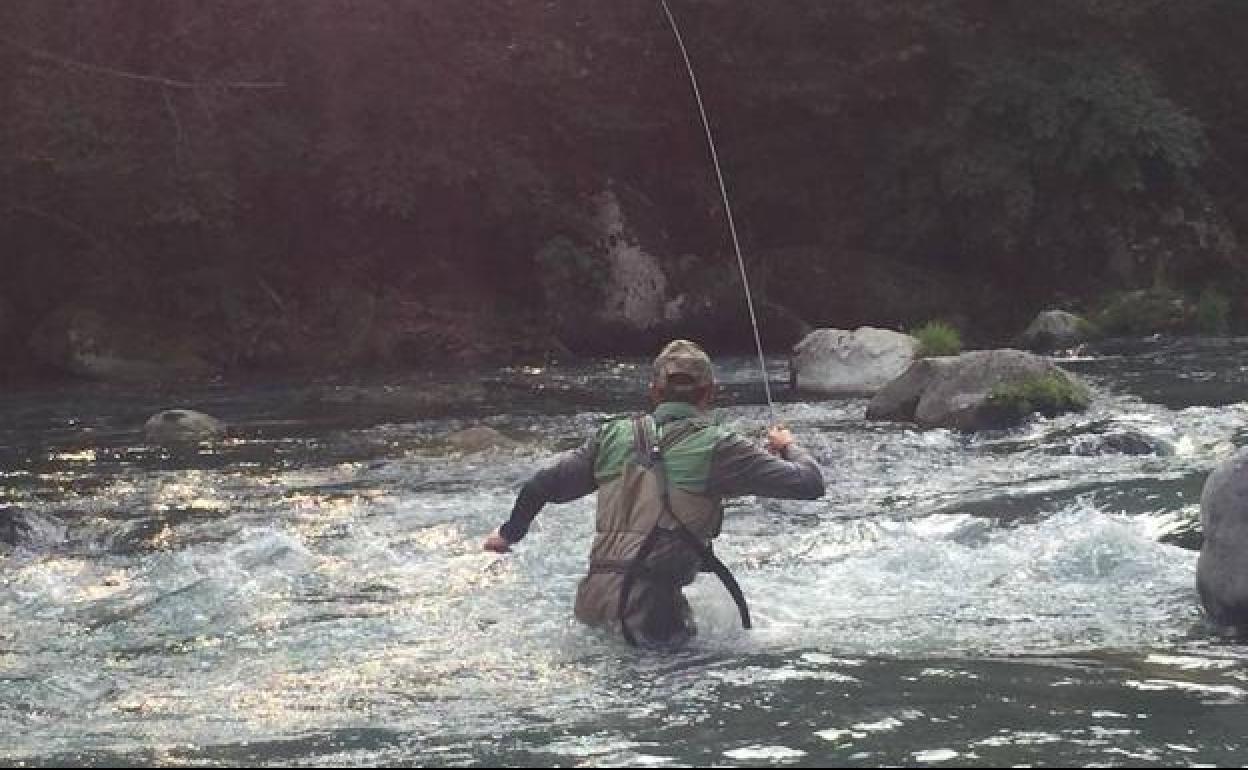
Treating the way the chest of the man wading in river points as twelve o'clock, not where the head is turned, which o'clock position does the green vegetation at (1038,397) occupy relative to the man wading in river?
The green vegetation is roughly at 1 o'clock from the man wading in river.

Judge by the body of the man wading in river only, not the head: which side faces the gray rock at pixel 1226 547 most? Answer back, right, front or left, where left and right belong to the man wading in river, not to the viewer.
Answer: right

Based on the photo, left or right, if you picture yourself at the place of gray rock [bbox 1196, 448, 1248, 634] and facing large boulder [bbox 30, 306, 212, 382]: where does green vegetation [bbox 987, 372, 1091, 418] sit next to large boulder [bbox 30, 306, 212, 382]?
right

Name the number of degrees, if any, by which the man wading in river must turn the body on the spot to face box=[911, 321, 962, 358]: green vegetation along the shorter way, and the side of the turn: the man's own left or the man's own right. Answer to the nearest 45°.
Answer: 0° — they already face it

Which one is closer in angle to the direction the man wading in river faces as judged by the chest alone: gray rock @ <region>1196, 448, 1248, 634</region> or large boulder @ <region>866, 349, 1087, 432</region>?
the large boulder

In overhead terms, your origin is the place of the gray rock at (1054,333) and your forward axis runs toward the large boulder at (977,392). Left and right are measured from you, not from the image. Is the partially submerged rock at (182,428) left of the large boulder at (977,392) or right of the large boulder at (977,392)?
right

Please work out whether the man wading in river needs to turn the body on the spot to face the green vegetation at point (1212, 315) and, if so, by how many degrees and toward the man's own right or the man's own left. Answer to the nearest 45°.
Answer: approximately 45° to the man's own right

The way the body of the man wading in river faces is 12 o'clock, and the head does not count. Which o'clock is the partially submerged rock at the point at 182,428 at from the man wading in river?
The partially submerged rock is roughly at 11 o'clock from the man wading in river.

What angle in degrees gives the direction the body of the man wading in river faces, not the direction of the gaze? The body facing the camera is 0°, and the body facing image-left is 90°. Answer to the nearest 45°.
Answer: approximately 180°

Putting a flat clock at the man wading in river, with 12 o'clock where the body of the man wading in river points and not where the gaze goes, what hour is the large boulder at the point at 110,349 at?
The large boulder is roughly at 11 o'clock from the man wading in river.

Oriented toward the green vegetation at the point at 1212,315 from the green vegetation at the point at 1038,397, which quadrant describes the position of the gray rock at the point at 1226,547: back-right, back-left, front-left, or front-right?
back-right

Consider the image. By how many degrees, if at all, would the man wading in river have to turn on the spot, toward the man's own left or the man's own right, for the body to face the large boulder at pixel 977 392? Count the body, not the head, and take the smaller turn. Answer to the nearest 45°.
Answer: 0° — they already face it
